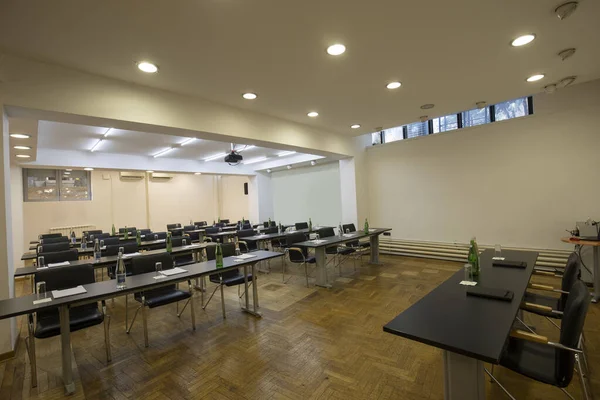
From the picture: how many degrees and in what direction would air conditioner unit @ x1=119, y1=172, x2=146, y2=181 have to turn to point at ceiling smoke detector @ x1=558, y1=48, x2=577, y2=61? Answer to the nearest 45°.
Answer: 0° — it already faces it

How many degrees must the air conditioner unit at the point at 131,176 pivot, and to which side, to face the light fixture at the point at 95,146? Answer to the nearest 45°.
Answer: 0° — it already faces it

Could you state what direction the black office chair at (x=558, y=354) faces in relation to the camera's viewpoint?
facing to the left of the viewer

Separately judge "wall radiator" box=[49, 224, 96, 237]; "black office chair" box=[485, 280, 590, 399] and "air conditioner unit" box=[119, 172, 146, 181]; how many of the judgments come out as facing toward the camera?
2

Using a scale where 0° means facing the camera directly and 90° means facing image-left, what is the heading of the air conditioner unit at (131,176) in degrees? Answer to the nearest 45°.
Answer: approximately 0°
